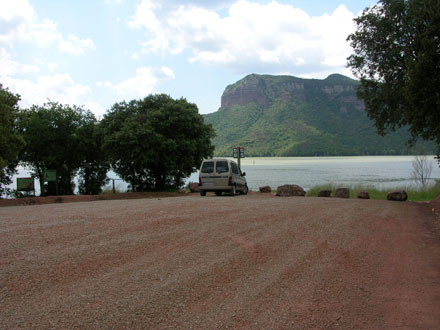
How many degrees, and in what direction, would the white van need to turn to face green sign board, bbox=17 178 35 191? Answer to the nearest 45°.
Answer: approximately 135° to its left

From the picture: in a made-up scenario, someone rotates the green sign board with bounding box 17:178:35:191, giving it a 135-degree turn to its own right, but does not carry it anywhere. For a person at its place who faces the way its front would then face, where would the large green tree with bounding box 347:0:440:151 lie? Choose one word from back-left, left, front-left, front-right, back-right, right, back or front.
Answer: back

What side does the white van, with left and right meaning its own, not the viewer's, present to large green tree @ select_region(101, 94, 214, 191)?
left

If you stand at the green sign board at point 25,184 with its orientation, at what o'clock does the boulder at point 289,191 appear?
The boulder is roughly at 10 o'clock from the green sign board.

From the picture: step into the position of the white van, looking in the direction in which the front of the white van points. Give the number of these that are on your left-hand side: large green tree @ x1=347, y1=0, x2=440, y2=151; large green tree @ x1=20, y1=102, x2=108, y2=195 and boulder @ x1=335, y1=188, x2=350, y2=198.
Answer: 1

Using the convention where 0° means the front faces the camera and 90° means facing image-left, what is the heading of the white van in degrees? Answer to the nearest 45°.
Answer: approximately 225°

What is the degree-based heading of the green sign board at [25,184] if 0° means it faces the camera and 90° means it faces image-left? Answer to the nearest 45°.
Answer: approximately 0°

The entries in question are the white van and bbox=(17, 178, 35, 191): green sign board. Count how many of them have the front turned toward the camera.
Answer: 1

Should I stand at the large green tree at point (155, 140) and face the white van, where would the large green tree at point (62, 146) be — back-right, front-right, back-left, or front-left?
back-right
